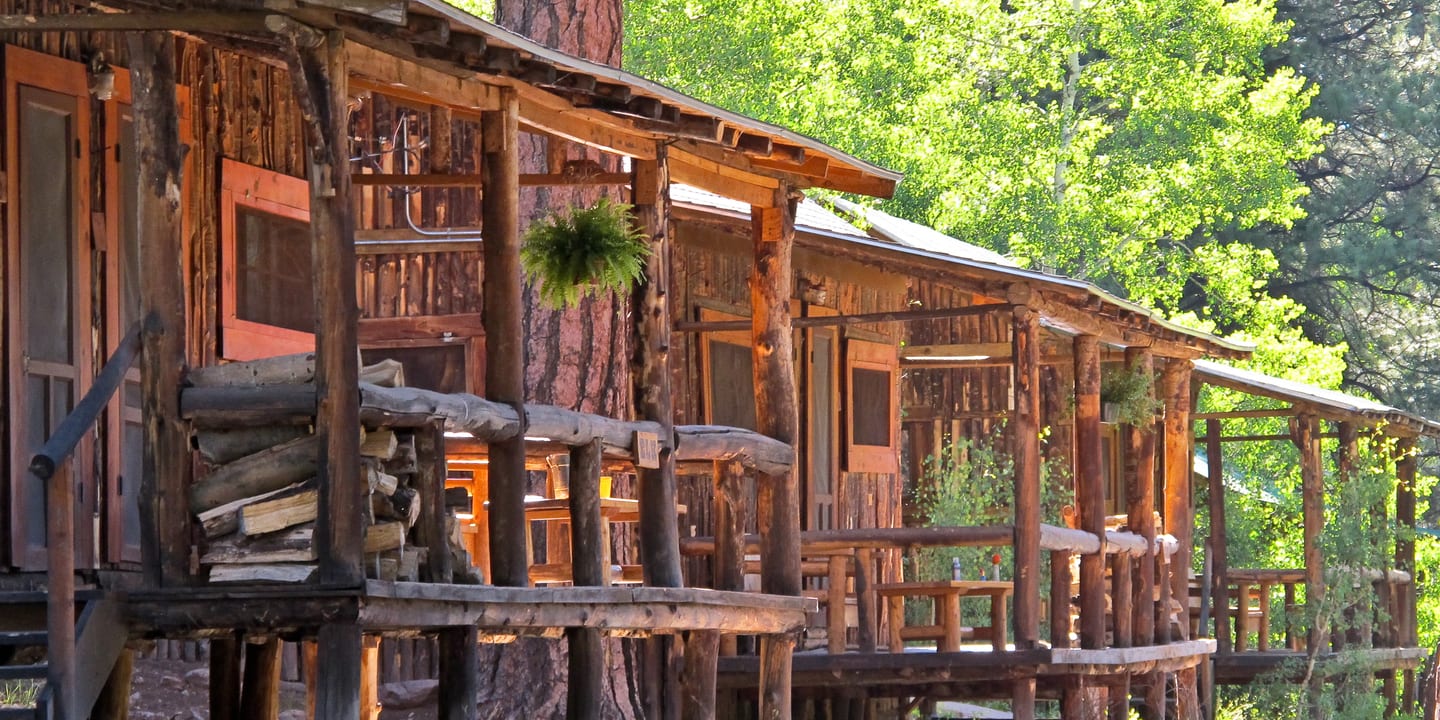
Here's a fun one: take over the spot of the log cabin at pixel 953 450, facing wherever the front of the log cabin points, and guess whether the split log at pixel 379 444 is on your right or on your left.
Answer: on your right

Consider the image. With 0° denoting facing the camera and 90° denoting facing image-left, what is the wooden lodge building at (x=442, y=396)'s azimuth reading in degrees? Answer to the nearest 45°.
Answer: approximately 315°

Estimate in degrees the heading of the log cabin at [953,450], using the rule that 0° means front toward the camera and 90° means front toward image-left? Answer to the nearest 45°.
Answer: approximately 315°

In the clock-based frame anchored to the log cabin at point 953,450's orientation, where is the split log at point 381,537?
The split log is roughly at 2 o'clock from the log cabin.

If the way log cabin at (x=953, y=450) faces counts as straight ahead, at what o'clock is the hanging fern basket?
The hanging fern basket is roughly at 2 o'clock from the log cabin.

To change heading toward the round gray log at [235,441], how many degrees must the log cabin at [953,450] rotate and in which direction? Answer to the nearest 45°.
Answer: approximately 45° to its right
